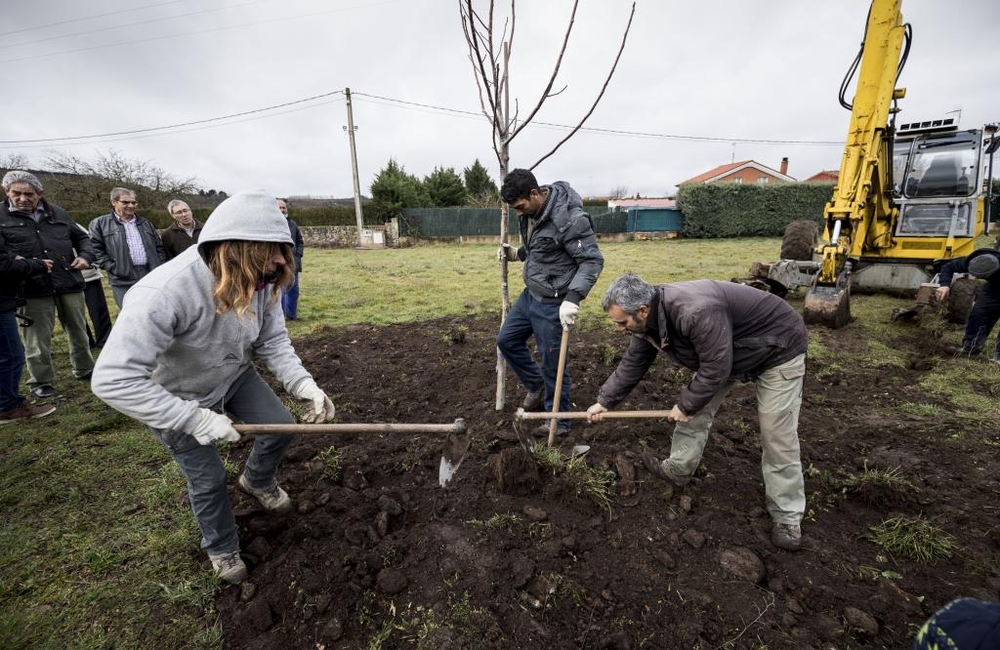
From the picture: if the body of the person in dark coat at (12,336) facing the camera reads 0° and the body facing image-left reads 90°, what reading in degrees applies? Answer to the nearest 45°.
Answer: approximately 270°

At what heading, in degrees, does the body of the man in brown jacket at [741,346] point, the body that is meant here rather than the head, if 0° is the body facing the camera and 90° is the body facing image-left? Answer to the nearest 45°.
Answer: approximately 90°

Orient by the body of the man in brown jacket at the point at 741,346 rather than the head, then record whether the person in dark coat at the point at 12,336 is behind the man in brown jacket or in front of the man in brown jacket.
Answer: in front

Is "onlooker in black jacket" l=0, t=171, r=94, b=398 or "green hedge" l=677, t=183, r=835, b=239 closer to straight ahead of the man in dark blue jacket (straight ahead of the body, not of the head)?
the onlooker in black jacket

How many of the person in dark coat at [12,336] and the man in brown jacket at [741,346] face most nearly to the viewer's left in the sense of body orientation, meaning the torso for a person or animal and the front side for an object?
1

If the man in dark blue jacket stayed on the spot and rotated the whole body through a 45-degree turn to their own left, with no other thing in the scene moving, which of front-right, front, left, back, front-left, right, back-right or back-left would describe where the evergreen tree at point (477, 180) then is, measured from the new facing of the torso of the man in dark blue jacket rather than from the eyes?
back

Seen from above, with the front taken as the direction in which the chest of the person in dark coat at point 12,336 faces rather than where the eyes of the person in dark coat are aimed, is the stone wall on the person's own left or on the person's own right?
on the person's own left

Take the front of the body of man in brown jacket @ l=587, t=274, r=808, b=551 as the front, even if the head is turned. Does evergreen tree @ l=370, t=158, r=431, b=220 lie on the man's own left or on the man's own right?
on the man's own right

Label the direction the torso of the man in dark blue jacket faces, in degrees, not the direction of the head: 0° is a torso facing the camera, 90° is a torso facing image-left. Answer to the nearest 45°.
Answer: approximately 45°
